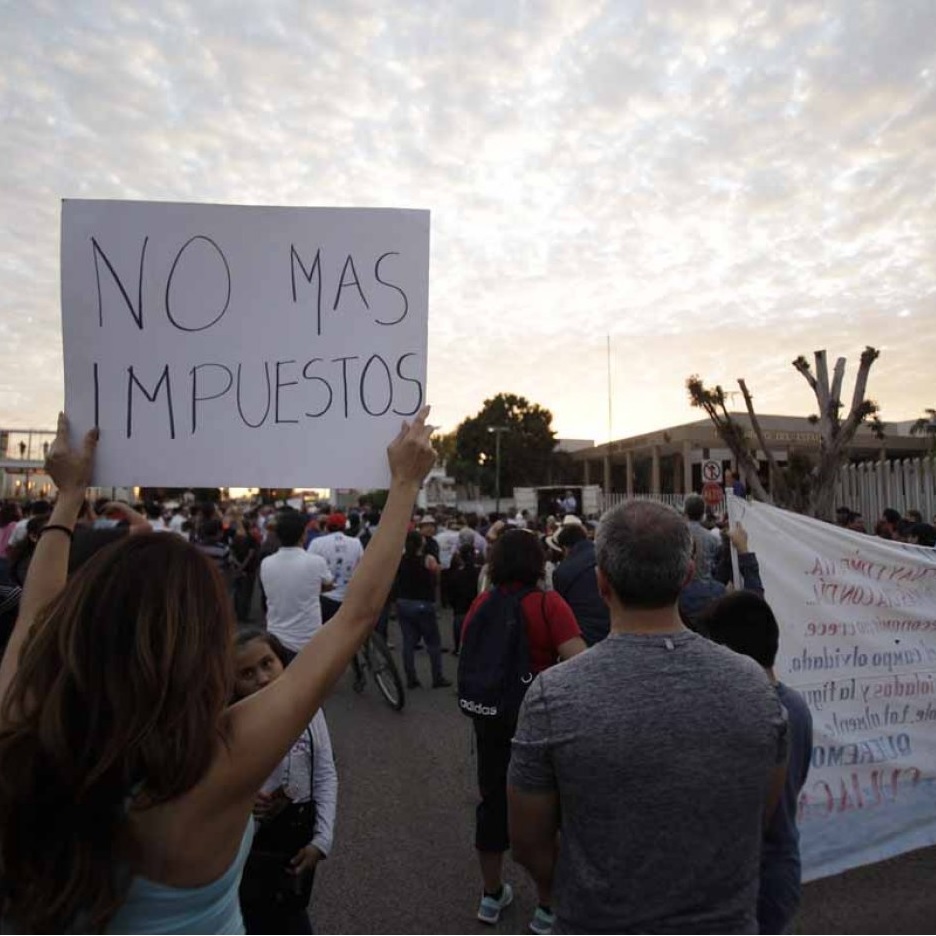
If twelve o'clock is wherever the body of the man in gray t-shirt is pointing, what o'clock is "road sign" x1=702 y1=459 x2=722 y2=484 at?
The road sign is roughly at 12 o'clock from the man in gray t-shirt.

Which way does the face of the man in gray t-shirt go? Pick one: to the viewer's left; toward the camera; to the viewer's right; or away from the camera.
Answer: away from the camera

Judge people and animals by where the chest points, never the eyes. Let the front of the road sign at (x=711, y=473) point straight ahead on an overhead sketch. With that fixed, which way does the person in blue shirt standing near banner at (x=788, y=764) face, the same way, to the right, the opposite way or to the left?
the opposite way

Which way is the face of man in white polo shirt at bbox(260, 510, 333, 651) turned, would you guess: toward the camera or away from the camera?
away from the camera

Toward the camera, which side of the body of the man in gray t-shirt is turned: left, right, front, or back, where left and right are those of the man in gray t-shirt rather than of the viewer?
back

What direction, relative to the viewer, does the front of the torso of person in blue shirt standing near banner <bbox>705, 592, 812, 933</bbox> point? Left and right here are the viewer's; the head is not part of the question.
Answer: facing away from the viewer

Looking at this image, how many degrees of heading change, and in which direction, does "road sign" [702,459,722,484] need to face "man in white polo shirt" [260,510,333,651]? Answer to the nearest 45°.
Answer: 0° — it already faces them

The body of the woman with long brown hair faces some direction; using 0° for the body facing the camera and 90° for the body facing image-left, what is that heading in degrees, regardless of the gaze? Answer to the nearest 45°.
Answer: approximately 180°

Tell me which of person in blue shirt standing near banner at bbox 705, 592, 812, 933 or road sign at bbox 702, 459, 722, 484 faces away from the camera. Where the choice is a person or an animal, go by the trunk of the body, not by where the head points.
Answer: the person in blue shirt standing near banner

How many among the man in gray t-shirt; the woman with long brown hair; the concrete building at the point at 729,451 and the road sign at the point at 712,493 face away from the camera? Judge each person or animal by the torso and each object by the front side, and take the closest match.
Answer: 2

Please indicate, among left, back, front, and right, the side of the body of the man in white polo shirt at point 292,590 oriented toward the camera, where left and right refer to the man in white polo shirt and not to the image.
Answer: back

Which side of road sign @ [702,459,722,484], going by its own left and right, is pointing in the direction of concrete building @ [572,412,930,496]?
back

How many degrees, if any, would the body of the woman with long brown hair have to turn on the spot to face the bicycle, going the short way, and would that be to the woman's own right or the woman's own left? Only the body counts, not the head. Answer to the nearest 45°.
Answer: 0° — they already face it

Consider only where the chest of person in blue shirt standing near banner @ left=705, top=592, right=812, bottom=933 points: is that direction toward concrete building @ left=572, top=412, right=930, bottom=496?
yes
